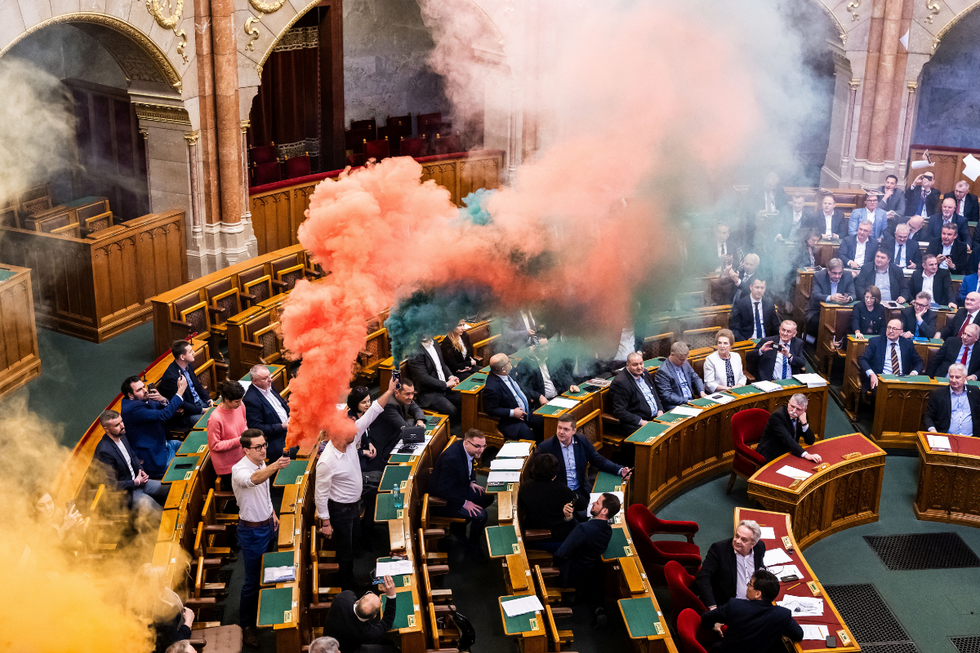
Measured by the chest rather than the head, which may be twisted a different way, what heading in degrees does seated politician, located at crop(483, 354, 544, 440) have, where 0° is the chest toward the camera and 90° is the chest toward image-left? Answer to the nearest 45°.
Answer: approximately 315°

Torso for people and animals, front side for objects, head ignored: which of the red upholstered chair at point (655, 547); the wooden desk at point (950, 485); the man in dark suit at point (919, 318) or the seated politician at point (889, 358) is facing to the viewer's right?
the red upholstered chair

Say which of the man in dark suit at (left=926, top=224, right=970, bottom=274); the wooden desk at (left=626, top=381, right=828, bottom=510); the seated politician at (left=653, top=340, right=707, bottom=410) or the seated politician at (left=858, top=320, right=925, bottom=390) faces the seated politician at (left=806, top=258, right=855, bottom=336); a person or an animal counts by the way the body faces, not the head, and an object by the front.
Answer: the man in dark suit

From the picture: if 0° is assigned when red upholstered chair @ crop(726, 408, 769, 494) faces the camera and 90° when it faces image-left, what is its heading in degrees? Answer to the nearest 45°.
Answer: approximately 315°

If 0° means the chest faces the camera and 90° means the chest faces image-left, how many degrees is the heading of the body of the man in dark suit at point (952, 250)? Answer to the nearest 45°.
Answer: approximately 45°

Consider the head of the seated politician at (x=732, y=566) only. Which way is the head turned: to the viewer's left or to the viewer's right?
to the viewer's left

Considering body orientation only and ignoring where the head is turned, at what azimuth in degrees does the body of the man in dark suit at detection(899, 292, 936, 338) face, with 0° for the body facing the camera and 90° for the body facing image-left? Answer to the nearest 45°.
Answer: approximately 45°

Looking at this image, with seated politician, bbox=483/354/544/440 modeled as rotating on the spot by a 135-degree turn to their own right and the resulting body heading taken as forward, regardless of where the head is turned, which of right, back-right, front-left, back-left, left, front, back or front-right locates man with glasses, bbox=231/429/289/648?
front-left
